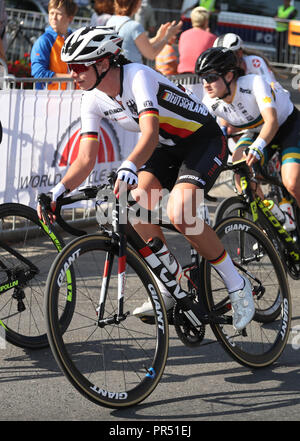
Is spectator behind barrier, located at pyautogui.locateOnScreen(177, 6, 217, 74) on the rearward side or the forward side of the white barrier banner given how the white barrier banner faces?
on the rearward side

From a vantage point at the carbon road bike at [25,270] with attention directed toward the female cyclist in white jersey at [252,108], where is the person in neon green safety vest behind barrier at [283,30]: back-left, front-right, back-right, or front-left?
front-left

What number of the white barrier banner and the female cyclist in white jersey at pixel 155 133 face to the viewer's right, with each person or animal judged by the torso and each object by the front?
0

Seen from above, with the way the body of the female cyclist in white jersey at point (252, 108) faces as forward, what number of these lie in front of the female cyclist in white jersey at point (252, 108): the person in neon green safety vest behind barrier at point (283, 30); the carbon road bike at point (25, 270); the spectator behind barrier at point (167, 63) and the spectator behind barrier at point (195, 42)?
1

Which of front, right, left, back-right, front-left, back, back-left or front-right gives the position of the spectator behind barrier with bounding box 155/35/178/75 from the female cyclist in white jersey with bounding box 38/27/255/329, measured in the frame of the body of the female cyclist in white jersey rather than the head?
back-right

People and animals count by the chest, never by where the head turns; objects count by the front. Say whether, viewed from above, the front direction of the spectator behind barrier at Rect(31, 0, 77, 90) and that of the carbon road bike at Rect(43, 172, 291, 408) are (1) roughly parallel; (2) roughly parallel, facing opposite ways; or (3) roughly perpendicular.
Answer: roughly perpendicular

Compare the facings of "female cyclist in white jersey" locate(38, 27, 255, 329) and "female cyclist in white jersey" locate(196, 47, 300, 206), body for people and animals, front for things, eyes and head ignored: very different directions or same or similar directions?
same or similar directions

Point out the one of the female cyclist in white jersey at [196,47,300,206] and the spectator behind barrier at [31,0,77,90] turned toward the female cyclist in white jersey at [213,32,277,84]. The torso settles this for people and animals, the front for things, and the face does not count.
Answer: the spectator behind barrier

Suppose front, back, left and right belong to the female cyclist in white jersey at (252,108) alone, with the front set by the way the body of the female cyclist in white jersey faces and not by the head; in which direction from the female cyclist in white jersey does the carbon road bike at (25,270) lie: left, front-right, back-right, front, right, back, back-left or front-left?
front

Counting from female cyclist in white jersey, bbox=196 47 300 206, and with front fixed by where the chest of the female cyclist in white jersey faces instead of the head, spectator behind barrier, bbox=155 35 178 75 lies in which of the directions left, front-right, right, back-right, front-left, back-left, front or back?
back-right

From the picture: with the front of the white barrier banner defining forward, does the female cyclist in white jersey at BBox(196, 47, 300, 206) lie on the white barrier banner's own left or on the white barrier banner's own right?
on the white barrier banner's own left

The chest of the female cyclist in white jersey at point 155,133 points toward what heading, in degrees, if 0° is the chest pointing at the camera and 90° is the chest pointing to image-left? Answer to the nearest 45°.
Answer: approximately 45°

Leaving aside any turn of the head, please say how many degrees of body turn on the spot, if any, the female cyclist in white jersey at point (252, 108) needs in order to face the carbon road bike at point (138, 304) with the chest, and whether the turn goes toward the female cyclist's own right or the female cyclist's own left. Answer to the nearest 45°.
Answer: approximately 45° to the female cyclist's own left

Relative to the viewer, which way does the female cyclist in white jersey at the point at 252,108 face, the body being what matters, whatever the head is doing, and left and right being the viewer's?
facing the viewer and to the left of the viewer

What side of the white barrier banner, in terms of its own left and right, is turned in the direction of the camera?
front

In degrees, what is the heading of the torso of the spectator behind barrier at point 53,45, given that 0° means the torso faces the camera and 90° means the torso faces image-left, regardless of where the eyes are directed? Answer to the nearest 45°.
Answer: approximately 315°
